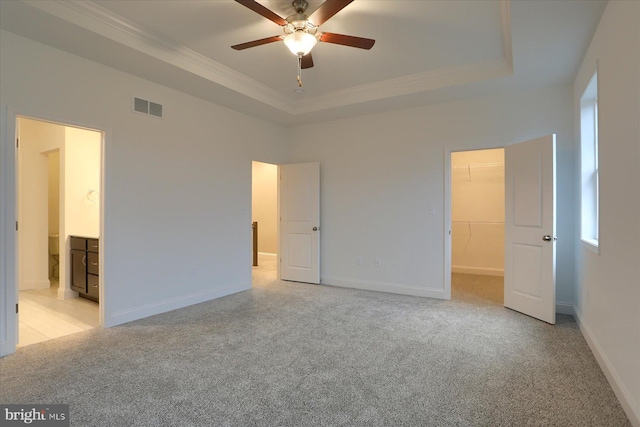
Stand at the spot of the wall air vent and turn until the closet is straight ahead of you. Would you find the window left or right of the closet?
right

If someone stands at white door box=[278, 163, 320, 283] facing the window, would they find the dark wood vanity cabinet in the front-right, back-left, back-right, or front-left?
back-right

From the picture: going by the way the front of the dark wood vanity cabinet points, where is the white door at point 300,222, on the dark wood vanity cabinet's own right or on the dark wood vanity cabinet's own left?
on the dark wood vanity cabinet's own left
